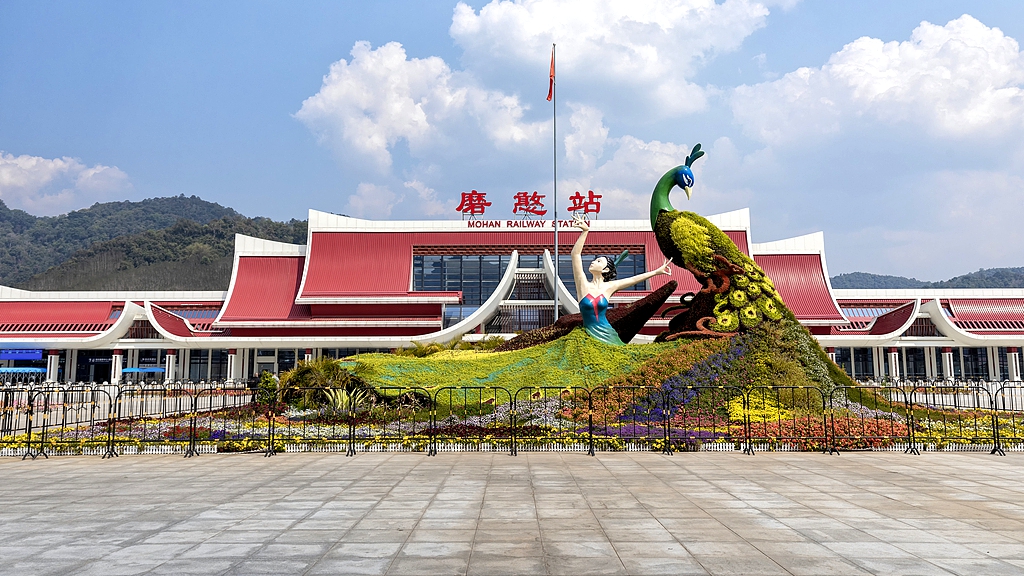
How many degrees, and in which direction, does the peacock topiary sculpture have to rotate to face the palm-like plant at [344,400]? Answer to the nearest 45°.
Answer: approximately 45° to its left

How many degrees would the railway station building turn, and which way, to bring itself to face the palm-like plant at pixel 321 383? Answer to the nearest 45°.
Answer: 0° — it already faces it

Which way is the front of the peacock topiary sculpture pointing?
to the viewer's left

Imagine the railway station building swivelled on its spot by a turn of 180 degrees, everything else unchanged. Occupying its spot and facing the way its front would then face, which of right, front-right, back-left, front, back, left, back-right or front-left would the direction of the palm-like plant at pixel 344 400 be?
back

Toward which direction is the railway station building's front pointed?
toward the camera

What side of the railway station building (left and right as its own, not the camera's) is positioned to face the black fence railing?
front
